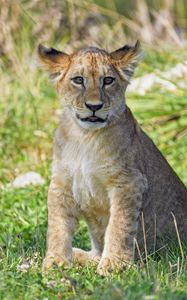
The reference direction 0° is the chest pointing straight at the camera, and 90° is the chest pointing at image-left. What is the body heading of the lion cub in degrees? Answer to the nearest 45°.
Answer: approximately 45°
